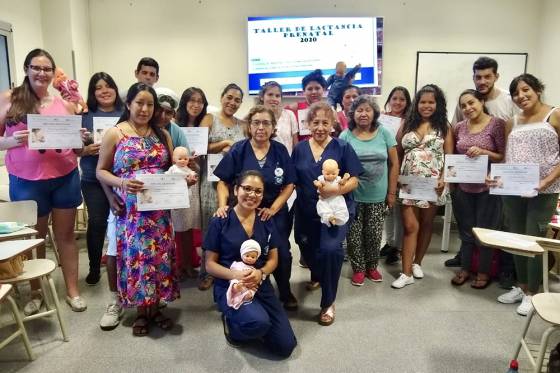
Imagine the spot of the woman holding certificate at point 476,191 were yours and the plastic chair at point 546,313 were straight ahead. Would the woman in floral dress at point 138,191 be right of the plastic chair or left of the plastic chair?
right

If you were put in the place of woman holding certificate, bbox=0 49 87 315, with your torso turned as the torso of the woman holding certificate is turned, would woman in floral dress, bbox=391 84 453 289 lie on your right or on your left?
on your left

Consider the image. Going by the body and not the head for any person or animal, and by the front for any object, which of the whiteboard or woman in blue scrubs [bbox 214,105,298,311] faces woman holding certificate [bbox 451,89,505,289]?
the whiteboard

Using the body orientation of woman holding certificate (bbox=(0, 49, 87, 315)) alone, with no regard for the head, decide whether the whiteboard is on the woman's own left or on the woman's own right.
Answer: on the woman's own left

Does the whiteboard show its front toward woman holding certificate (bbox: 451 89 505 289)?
yes

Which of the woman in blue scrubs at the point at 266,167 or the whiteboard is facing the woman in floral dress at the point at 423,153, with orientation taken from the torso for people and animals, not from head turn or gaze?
the whiteboard

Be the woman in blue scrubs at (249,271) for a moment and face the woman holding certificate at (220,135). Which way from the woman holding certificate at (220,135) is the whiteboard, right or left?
right

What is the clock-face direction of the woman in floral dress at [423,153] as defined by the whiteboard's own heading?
The woman in floral dress is roughly at 12 o'clock from the whiteboard.

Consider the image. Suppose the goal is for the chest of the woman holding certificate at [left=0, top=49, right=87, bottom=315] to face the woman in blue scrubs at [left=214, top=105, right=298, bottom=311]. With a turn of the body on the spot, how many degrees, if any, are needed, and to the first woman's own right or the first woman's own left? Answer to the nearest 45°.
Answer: approximately 45° to the first woman's own left

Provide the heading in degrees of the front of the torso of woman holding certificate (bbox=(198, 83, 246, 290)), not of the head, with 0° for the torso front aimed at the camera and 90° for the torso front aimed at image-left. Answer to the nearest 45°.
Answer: approximately 0°
